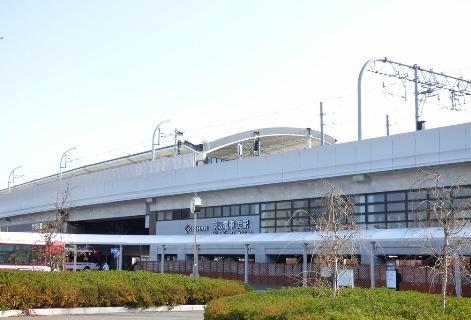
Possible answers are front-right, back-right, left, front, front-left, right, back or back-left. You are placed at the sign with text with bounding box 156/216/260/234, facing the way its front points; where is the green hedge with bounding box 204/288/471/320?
front-left

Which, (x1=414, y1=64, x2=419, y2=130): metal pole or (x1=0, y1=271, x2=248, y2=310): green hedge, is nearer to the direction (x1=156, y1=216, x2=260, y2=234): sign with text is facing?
the green hedge

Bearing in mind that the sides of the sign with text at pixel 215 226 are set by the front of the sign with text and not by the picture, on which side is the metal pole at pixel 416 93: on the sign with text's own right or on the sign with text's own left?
on the sign with text's own left

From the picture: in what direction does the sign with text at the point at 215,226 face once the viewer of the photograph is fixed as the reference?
facing the viewer and to the left of the viewer

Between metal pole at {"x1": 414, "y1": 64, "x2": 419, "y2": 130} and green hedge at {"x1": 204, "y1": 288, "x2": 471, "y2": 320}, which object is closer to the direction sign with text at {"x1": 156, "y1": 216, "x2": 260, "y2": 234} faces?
the green hedge

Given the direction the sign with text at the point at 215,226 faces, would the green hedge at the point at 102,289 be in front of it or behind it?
in front
